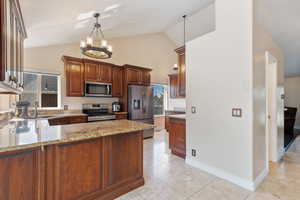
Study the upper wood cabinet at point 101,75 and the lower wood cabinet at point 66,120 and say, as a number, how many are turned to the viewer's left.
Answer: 0

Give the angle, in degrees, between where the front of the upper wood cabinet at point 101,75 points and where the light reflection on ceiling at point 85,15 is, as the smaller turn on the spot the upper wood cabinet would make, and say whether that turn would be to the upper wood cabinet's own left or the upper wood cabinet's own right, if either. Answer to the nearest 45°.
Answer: approximately 45° to the upper wood cabinet's own right

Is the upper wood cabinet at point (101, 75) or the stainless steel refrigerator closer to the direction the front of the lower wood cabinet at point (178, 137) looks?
the upper wood cabinet

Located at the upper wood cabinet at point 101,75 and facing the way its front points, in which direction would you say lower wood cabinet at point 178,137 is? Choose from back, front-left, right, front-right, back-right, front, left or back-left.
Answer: front

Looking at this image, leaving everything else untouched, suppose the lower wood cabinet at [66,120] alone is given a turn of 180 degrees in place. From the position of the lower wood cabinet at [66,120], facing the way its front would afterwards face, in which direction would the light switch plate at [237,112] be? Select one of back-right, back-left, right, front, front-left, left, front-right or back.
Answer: back-right

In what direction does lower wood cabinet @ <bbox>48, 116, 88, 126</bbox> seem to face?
toward the camera

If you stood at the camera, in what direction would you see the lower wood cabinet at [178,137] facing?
facing the viewer and to the left of the viewer

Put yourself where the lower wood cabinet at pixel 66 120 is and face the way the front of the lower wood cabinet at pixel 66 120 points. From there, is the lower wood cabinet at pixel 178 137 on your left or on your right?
on your left

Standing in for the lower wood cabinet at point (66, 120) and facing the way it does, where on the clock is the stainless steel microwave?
The stainless steel microwave is roughly at 8 o'clock from the lower wood cabinet.

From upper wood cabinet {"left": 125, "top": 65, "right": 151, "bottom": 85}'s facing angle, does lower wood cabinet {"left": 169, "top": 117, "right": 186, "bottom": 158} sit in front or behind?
in front

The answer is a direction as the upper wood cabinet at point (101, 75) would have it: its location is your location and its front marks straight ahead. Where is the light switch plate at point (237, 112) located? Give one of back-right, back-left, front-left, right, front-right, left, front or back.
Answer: front

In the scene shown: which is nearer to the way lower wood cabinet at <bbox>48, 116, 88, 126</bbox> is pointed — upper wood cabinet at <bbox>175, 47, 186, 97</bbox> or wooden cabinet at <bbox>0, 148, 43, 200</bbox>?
the wooden cabinet

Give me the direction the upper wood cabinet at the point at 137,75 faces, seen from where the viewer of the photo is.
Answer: facing the viewer and to the right of the viewer

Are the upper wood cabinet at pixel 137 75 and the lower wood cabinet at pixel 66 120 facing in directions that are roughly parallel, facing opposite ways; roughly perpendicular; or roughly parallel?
roughly parallel

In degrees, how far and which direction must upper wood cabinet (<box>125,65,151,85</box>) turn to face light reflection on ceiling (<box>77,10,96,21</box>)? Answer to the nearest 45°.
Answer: approximately 90° to its right

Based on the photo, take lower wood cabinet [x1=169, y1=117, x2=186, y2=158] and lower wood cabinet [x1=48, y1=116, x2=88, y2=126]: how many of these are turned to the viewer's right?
0

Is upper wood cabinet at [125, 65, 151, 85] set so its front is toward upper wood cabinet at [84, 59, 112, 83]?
no

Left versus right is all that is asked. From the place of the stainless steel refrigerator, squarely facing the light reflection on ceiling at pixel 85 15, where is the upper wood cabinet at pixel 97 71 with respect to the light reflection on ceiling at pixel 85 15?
right
